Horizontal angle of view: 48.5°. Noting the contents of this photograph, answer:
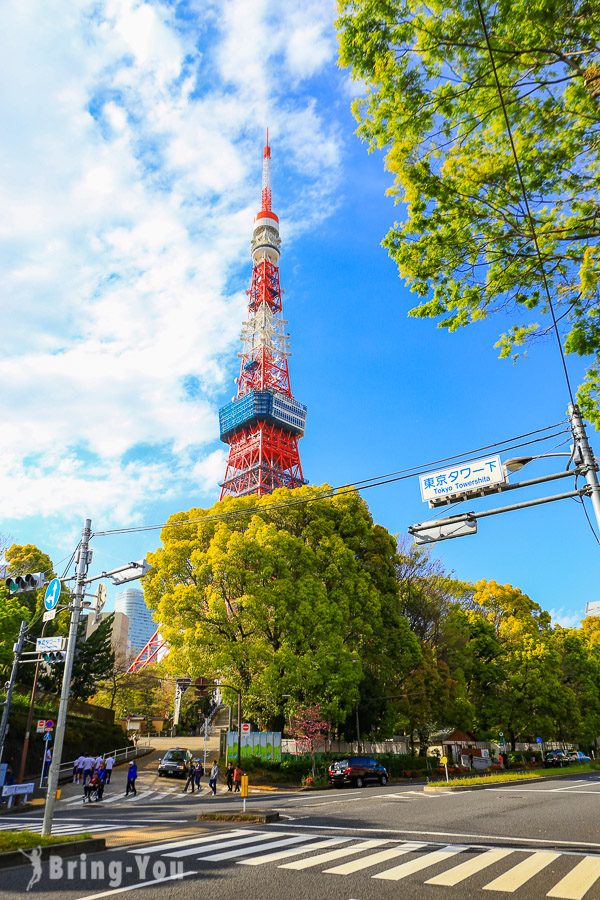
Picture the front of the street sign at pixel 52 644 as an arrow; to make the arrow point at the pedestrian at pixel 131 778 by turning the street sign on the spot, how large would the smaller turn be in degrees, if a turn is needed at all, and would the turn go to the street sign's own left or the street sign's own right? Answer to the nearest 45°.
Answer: approximately 180°

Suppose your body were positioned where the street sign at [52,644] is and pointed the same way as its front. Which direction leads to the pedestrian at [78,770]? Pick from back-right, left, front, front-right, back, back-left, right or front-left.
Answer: back

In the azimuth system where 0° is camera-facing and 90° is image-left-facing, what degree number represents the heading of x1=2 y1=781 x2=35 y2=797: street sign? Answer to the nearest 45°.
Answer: approximately 0°

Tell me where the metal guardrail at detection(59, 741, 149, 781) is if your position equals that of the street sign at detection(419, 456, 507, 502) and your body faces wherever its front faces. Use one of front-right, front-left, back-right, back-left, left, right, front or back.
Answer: back-right

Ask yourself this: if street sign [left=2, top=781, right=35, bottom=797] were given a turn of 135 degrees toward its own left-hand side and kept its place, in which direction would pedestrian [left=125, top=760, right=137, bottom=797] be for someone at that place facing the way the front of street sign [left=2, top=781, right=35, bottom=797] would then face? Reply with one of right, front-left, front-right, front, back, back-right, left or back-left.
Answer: front

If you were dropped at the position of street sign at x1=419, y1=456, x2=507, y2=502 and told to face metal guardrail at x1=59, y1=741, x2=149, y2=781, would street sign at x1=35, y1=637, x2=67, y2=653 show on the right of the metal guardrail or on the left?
left

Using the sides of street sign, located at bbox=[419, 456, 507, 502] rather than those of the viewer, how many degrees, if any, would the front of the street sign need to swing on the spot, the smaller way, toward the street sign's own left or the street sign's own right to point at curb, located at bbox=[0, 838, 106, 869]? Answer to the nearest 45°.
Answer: approximately 90° to the street sign's own right

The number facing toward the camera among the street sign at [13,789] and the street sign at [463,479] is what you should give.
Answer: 2
